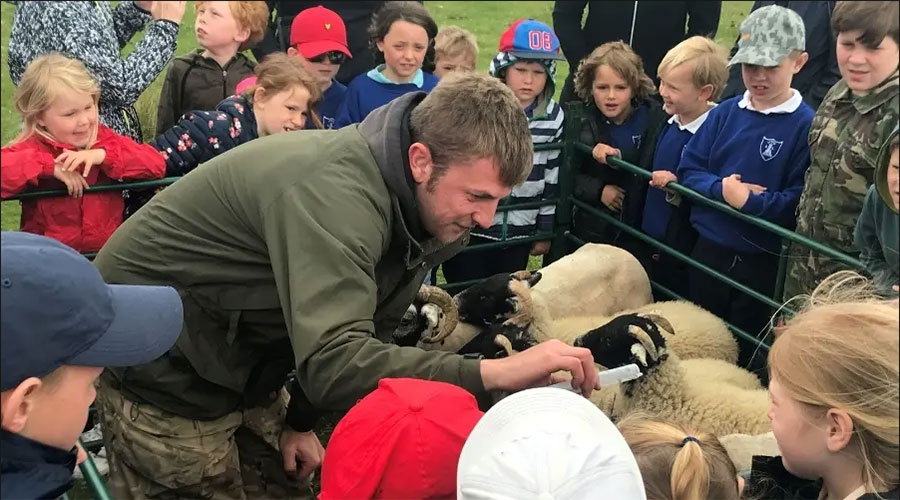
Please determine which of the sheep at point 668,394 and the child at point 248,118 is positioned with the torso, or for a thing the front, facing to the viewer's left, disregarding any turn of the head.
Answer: the sheep

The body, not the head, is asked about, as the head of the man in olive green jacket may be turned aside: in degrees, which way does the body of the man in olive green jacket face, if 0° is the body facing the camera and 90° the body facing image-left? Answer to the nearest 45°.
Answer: approximately 270°

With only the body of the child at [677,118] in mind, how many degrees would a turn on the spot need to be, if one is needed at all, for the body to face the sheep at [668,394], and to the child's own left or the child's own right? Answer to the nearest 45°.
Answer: approximately 45° to the child's own left

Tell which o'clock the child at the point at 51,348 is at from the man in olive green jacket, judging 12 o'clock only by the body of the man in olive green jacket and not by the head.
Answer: The child is roughly at 4 o'clock from the man in olive green jacket.

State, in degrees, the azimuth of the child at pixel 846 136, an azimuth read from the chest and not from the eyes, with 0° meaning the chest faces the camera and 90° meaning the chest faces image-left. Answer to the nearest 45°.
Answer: approximately 45°

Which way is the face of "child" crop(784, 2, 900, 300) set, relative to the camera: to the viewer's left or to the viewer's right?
to the viewer's left

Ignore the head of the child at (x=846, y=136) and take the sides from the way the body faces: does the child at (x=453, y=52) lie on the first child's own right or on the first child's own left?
on the first child's own right

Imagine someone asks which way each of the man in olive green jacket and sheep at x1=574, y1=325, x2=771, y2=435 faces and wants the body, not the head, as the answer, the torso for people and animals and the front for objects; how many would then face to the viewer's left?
1

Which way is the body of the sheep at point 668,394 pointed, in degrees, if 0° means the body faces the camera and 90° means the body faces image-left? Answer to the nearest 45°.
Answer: approximately 90°

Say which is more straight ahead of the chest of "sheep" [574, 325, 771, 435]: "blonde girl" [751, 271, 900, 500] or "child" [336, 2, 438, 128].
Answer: the child
